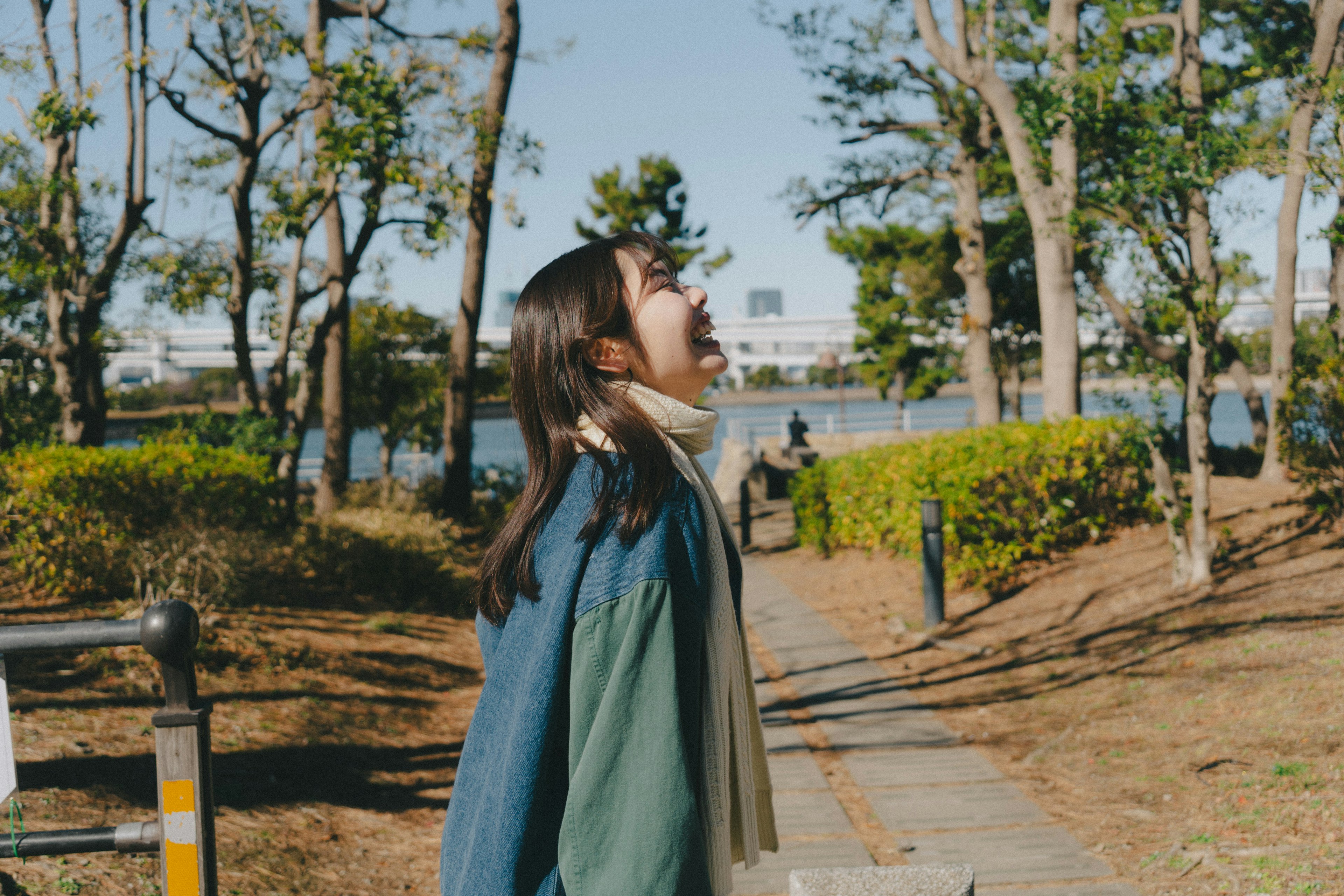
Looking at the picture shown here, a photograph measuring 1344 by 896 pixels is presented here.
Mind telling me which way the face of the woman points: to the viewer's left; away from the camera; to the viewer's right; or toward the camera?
to the viewer's right

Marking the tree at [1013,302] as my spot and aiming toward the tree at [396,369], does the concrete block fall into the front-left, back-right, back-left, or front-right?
front-left

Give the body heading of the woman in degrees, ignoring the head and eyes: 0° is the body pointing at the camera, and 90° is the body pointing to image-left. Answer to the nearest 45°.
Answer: approximately 270°

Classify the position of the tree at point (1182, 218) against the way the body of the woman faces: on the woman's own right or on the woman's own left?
on the woman's own left

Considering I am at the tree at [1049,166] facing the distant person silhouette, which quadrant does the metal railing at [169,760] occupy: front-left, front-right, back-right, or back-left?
back-left

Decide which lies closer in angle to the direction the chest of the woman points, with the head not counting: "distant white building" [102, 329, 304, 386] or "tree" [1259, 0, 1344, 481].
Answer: the tree

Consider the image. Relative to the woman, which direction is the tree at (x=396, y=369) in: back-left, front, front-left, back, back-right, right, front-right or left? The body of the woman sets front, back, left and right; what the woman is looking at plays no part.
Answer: left

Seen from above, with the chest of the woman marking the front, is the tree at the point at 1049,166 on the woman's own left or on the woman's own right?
on the woman's own left

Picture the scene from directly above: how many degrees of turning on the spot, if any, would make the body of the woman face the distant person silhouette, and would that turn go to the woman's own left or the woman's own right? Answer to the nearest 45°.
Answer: approximately 90° to the woman's own left
